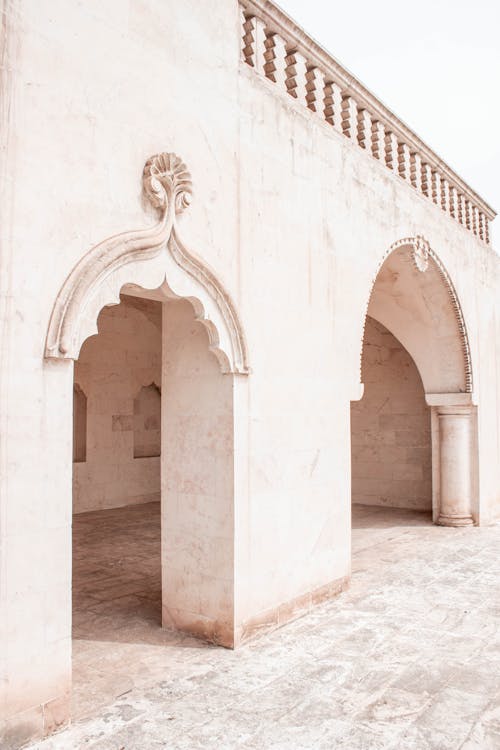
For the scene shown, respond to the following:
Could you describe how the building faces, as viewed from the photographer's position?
facing the viewer and to the right of the viewer
